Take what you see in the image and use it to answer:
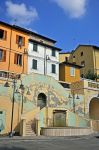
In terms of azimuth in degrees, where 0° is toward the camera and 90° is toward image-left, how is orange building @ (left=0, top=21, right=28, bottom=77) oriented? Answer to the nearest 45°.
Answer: approximately 315°

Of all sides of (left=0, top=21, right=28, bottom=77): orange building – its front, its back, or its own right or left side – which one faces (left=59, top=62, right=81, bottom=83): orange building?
left

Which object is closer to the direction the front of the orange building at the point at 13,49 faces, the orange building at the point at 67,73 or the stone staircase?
the stone staircase

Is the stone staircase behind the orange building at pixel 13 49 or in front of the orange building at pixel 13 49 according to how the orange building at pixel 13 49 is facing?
in front
